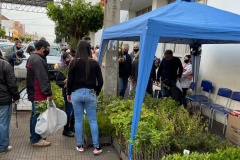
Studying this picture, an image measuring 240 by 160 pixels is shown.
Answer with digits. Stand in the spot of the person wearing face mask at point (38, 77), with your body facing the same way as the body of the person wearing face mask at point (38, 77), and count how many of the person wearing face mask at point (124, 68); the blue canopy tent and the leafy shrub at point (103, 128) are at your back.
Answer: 0

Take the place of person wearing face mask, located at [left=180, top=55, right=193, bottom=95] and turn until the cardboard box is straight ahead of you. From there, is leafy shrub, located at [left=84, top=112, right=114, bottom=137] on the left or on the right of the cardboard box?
right

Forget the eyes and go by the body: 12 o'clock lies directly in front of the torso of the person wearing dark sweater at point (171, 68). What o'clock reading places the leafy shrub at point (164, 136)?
The leafy shrub is roughly at 12 o'clock from the person wearing dark sweater.

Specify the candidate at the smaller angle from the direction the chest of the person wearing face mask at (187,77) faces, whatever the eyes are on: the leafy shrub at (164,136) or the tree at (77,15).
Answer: the leafy shrub

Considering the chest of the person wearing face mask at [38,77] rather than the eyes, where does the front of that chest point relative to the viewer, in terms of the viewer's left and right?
facing to the right of the viewer

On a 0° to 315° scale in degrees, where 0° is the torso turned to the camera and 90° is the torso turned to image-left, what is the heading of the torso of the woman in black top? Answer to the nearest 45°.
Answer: approximately 180°

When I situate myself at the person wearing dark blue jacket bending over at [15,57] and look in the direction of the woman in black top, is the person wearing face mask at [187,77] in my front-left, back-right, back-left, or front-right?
front-left

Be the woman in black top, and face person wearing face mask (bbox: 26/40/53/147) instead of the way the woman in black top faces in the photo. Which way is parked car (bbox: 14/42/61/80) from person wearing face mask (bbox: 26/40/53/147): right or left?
right

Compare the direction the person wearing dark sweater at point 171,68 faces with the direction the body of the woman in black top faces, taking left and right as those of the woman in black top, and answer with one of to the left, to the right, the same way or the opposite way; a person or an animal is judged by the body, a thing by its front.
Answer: the opposite way

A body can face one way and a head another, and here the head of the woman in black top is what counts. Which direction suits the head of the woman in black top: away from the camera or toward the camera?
away from the camera

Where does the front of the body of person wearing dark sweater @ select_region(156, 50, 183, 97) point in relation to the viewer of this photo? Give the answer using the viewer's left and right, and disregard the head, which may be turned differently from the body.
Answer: facing the viewer

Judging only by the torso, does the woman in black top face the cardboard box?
no
